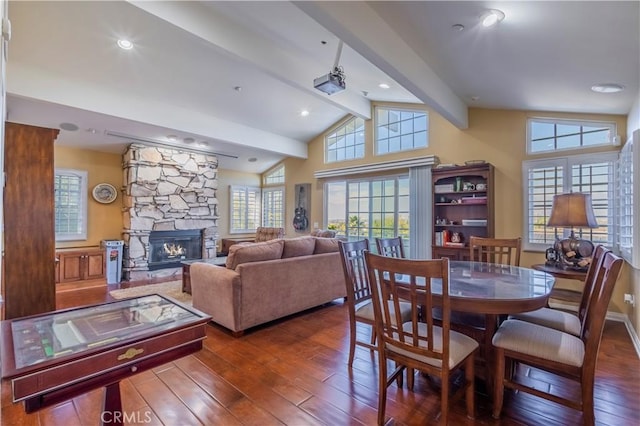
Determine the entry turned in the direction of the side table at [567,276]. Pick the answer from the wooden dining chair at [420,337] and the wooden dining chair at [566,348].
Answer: the wooden dining chair at [420,337]

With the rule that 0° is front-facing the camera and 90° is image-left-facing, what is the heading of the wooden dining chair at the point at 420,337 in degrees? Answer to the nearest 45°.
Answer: approximately 225°

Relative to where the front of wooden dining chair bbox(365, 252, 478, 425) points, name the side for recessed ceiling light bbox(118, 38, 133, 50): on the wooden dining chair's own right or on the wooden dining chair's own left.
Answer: on the wooden dining chair's own left

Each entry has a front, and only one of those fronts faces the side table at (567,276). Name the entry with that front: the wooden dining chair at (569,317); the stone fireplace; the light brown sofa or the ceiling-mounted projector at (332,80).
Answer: the stone fireplace

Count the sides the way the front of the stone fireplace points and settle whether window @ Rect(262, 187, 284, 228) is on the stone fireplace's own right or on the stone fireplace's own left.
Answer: on the stone fireplace's own left

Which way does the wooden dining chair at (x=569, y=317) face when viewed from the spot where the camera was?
facing to the left of the viewer

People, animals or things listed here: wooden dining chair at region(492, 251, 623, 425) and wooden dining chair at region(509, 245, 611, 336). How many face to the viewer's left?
2

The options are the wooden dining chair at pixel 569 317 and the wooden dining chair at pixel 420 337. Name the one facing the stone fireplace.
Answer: the wooden dining chair at pixel 569 317

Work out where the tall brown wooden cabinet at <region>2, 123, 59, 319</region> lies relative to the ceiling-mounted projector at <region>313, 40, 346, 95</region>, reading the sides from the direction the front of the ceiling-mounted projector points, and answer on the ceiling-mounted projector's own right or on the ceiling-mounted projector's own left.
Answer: on the ceiling-mounted projector's own left

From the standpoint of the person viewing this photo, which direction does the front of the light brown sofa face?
facing away from the viewer and to the left of the viewer

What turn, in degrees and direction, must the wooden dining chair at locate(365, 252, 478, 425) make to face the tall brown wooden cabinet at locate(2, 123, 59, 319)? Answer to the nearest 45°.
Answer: approximately 135° to its left

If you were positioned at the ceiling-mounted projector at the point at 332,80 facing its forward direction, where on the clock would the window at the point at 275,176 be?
The window is roughly at 1 o'clock from the ceiling-mounted projector.

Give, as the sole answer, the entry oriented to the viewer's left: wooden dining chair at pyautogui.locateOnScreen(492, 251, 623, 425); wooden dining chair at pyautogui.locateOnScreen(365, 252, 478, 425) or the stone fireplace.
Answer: wooden dining chair at pyautogui.locateOnScreen(492, 251, 623, 425)

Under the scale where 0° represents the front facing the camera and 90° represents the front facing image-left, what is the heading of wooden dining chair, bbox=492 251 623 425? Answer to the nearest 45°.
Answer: approximately 90°
